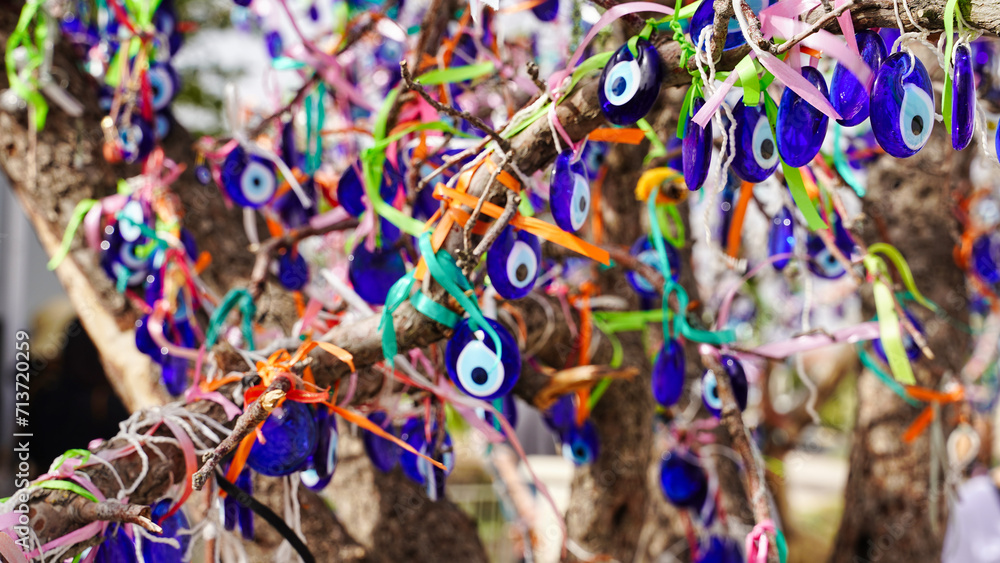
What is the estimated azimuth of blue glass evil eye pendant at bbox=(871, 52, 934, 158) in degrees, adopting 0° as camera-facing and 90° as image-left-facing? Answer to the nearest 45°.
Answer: approximately 315°

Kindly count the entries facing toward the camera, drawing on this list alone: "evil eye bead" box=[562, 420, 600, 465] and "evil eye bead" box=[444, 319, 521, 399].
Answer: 2

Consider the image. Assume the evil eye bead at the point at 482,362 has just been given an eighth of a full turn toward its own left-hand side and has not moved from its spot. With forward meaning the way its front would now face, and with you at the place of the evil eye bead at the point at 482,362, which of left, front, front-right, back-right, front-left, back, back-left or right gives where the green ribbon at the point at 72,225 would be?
back

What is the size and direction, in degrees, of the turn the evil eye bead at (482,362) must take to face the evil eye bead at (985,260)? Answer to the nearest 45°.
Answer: approximately 135° to its left
